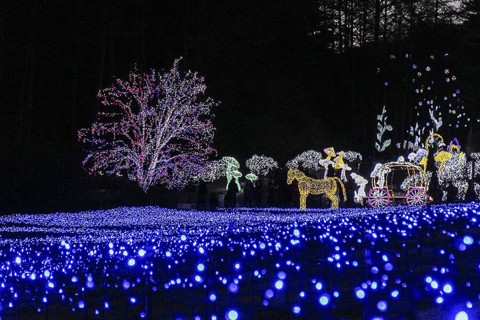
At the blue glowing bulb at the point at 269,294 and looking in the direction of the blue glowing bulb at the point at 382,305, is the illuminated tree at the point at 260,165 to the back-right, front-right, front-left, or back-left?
back-left

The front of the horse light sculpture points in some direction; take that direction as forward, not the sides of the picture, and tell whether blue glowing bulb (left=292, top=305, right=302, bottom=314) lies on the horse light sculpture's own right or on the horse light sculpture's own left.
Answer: on the horse light sculpture's own left

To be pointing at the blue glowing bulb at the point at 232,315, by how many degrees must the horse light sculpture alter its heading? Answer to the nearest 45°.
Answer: approximately 90° to its left

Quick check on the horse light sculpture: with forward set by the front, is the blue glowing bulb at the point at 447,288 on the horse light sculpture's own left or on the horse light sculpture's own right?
on the horse light sculpture's own left

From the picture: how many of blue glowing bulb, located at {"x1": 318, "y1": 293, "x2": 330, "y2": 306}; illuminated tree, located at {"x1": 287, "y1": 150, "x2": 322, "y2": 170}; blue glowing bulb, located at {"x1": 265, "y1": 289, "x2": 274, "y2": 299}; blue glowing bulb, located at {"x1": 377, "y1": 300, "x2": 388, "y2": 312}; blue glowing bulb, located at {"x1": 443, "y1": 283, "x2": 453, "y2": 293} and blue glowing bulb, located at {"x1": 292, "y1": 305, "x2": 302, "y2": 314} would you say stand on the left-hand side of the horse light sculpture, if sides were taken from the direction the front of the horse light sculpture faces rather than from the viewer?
5

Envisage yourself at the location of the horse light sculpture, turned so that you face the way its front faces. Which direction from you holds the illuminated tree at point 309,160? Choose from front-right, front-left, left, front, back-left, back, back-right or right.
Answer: right

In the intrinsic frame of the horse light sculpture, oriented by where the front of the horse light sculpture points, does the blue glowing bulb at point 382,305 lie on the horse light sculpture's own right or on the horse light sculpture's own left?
on the horse light sculpture's own left

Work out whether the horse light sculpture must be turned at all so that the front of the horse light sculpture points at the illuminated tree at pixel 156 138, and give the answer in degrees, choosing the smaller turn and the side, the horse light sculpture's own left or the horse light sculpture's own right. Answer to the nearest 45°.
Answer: approximately 45° to the horse light sculpture's own right

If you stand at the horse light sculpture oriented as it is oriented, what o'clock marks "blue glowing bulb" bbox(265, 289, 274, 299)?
The blue glowing bulb is roughly at 9 o'clock from the horse light sculpture.

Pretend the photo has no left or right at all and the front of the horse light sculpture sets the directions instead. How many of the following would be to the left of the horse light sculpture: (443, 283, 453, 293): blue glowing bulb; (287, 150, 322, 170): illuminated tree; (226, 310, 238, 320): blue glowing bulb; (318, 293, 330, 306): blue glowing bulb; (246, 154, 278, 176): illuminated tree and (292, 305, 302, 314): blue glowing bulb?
4

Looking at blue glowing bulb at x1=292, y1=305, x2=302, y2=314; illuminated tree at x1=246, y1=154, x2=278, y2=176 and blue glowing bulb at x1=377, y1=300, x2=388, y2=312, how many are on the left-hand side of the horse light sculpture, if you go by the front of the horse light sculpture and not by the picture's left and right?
2

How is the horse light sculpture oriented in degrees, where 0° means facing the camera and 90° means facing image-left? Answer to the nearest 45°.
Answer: approximately 90°

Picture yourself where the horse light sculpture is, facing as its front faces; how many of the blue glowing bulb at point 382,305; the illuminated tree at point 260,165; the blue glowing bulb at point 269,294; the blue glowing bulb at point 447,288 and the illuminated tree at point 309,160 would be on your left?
3

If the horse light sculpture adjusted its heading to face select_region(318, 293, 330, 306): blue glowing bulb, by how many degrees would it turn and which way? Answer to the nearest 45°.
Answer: approximately 90° to its left
